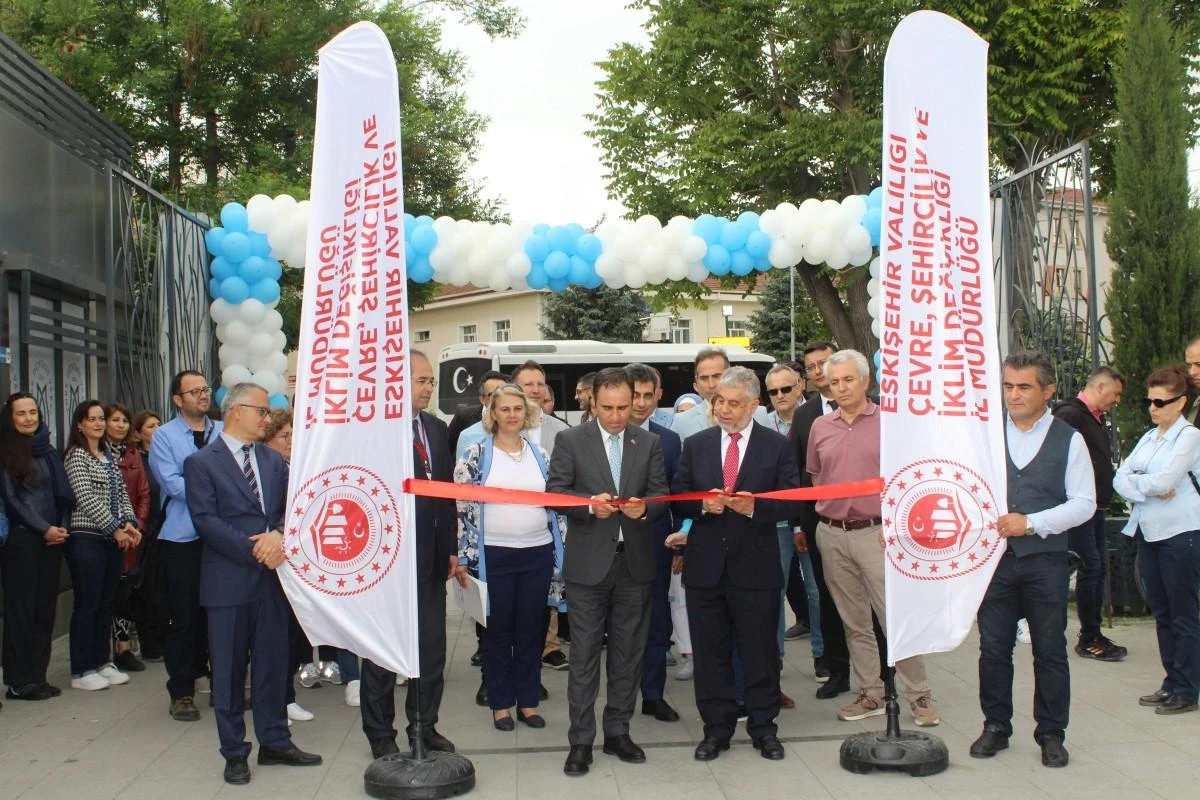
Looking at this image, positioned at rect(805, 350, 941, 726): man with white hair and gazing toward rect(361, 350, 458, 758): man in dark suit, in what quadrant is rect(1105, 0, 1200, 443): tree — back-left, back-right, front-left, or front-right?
back-right

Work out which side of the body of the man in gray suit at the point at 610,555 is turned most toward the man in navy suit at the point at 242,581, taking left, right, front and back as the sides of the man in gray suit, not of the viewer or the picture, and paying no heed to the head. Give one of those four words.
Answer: right

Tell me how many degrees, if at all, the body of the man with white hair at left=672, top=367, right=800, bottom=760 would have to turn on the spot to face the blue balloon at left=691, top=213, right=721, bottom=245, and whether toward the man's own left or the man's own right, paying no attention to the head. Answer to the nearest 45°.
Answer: approximately 180°

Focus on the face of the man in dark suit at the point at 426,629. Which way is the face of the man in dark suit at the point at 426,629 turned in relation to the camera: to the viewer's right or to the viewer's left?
to the viewer's right

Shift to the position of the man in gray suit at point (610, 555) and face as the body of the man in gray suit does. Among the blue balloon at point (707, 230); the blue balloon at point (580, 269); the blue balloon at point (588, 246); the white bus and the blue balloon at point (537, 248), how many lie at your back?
5

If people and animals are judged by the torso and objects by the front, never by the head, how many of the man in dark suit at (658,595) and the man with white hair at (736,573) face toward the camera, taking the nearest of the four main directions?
2

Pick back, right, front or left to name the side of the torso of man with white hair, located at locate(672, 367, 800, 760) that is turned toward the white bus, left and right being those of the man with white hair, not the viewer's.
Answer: back

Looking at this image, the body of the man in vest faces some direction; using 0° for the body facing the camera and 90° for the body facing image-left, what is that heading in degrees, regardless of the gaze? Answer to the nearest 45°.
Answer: approximately 45°

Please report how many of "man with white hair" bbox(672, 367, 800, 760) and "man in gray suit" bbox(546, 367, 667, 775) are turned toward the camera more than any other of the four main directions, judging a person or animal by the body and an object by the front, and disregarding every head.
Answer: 2

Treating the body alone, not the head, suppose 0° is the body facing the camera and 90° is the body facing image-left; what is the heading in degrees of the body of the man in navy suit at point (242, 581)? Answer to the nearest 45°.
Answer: approximately 315°

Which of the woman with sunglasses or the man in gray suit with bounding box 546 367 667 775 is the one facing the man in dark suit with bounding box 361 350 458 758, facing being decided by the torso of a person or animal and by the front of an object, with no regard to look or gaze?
the woman with sunglasses

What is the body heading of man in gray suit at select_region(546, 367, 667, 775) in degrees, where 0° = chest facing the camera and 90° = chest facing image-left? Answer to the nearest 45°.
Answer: approximately 0°

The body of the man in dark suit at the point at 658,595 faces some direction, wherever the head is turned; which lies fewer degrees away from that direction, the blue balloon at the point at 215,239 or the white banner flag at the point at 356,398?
the white banner flag
